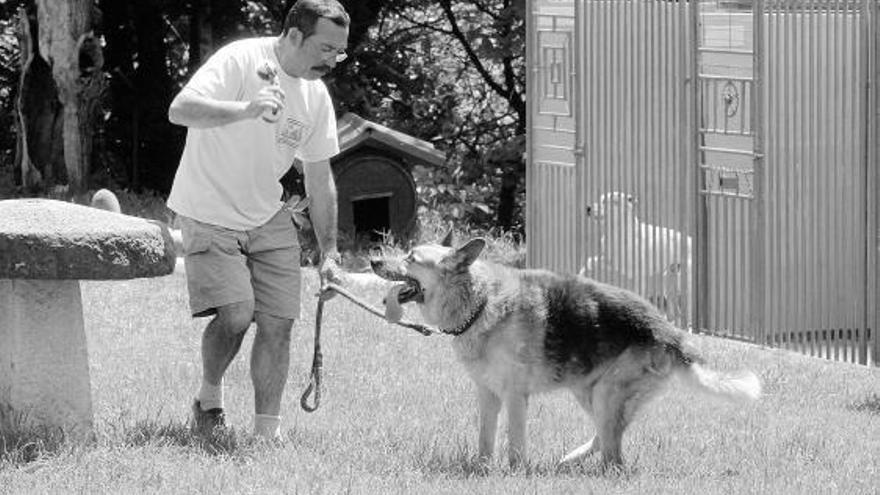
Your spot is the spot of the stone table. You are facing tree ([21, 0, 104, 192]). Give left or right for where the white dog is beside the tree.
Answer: right

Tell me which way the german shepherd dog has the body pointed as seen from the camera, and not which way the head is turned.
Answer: to the viewer's left

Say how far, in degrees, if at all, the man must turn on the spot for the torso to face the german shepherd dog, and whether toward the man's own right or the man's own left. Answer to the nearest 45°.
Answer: approximately 45° to the man's own left

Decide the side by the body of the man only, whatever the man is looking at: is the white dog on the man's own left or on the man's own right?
on the man's own left

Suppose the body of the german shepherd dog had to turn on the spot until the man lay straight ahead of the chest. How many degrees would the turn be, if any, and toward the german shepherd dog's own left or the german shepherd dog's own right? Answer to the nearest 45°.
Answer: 0° — it already faces them

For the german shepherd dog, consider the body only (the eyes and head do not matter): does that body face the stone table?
yes

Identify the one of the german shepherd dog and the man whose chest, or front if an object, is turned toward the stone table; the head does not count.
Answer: the german shepherd dog

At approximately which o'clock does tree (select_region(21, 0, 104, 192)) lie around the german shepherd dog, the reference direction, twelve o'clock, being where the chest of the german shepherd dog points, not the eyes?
The tree is roughly at 2 o'clock from the german shepherd dog.

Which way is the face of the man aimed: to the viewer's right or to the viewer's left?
to the viewer's right

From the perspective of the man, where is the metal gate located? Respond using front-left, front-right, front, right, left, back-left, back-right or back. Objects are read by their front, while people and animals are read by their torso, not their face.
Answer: left

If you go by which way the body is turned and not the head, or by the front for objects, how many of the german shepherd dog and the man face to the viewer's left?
1
